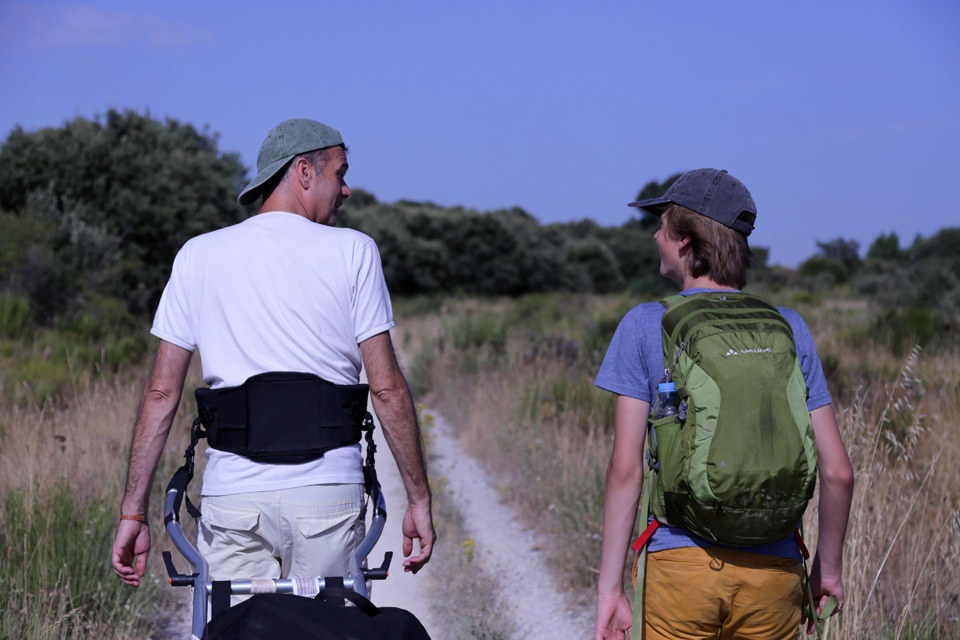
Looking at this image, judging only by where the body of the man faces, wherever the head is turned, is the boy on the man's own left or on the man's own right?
on the man's own right

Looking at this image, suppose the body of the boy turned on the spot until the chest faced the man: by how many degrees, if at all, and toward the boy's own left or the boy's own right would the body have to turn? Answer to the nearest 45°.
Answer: approximately 90° to the boy's own left

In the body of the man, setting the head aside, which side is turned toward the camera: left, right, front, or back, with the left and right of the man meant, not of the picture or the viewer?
back

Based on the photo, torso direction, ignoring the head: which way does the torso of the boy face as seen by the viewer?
away from the camera

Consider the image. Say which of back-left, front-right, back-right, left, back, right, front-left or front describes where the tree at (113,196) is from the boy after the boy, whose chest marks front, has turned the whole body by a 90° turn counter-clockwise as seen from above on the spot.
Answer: front-right

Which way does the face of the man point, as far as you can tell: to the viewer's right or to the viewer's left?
to the viewer's right

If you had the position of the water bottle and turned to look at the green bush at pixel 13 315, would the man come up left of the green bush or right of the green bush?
left
